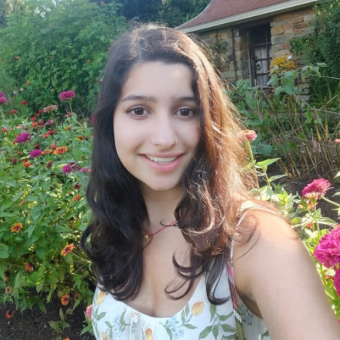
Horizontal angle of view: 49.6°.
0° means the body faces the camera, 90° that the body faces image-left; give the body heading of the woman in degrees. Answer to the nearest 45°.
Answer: approximately 0°

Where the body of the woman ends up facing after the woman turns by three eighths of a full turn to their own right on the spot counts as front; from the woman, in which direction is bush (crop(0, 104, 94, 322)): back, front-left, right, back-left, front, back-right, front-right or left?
front

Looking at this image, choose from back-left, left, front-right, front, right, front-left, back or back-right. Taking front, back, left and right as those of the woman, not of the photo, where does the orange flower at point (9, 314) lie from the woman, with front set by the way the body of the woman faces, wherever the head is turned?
back-right

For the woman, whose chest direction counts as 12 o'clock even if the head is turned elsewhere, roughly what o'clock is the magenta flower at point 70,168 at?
The magenta flower is roughly at 5 o'clock from the woman.

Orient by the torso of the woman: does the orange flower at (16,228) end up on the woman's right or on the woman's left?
on the woman's right

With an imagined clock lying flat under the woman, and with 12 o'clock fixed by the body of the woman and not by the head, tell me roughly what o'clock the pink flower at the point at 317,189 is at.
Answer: The pink flower is roughly at 8 o'clock from the woman.

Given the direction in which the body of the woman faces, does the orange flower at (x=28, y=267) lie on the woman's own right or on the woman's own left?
on the woman's own right

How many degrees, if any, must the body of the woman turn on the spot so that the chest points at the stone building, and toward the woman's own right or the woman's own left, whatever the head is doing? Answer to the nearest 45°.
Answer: approximately 180°
